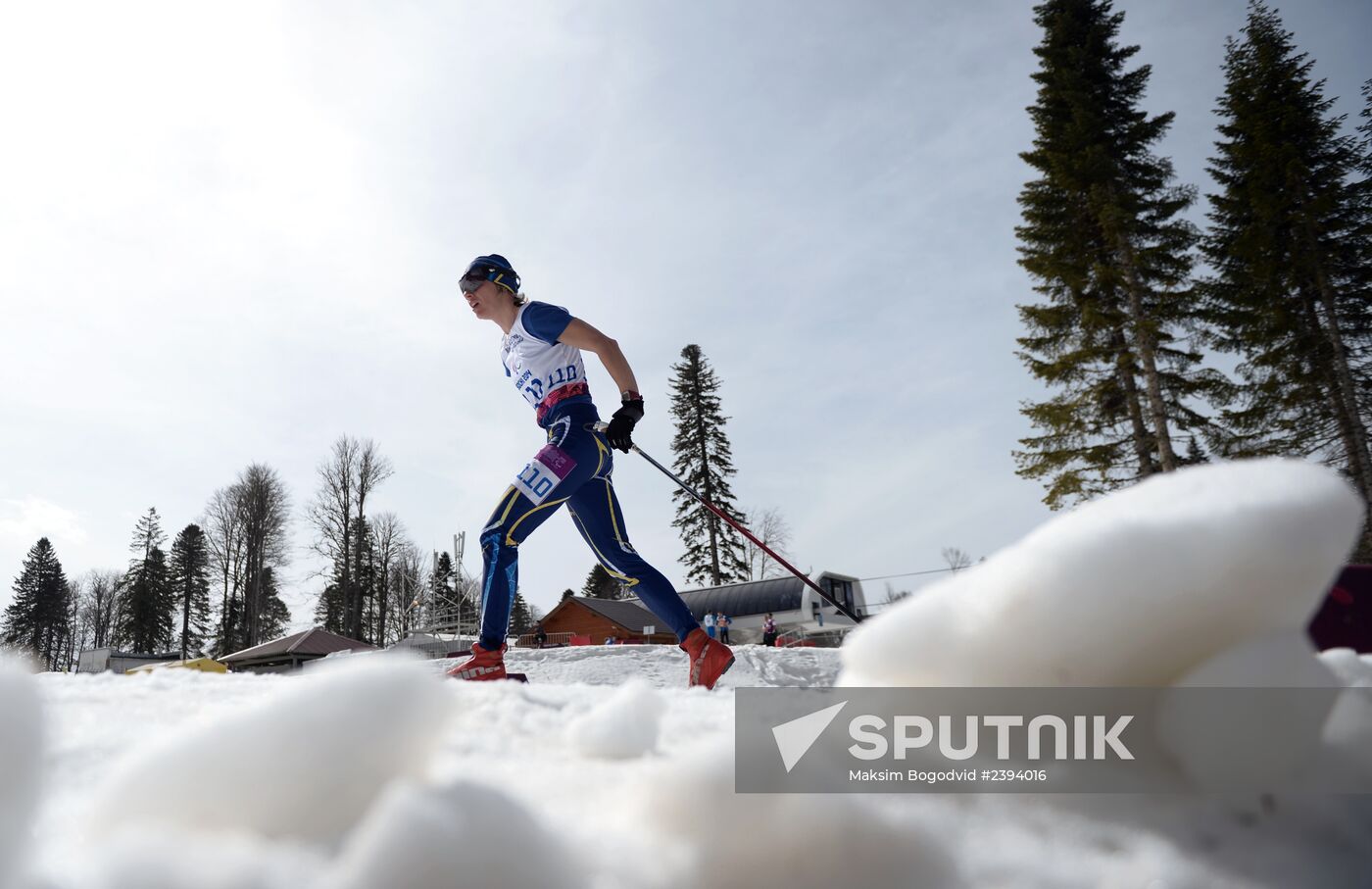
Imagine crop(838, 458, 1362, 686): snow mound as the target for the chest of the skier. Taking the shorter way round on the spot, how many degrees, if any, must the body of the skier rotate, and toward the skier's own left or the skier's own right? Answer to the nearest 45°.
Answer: approximately 90° to the skier's own left

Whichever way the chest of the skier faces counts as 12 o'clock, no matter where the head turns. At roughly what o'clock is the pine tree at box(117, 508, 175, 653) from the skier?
The pine tree is roughly at 2 o'clock from the skier.

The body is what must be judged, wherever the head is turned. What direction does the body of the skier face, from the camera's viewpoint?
to the viewer's left

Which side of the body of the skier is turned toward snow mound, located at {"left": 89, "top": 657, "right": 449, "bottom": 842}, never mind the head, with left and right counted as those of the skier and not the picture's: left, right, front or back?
left

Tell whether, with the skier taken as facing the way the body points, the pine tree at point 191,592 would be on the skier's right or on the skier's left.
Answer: on the skier's right

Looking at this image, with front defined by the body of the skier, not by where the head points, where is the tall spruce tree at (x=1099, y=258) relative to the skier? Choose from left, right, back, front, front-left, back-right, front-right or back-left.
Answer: back-right

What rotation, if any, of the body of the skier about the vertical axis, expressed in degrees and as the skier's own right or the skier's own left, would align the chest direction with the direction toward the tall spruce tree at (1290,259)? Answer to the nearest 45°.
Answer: approximately 135° to the skier's own right

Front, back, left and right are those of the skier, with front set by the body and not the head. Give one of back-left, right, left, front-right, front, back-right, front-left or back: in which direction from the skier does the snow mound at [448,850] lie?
left

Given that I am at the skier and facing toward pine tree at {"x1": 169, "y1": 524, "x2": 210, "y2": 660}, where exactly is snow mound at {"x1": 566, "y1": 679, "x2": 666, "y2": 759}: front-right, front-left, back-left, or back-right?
back-left

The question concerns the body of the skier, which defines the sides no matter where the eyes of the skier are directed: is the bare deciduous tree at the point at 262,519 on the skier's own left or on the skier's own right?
on the skier's own right

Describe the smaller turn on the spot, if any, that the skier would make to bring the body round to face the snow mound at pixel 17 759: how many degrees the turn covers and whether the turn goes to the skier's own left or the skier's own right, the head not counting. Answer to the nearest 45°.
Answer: approximately 90° to the skier's own left
